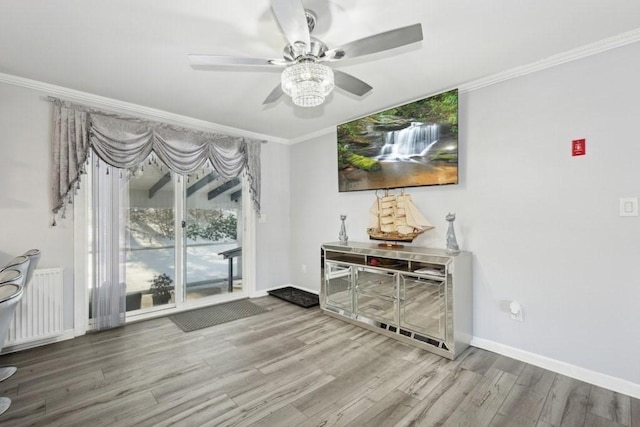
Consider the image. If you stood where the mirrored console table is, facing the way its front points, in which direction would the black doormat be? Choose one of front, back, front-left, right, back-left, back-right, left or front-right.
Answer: right

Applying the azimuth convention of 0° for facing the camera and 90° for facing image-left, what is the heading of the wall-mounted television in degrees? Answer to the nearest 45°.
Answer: approximately 45°

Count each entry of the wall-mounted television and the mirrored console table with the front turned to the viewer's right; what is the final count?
0

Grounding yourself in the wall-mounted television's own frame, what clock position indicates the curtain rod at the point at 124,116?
The curtain rod is roughly at 1 o'clock from the wall-mounted television.
